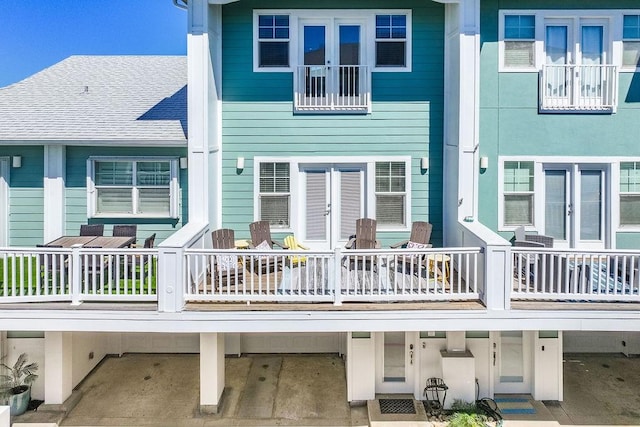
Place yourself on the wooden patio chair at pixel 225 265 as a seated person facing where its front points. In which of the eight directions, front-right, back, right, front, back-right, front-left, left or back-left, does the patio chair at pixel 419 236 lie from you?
front-left

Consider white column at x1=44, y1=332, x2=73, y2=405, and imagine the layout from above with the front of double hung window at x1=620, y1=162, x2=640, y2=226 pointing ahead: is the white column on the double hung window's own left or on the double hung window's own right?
on the double hung window's own right

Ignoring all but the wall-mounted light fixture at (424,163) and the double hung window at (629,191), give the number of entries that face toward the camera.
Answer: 2

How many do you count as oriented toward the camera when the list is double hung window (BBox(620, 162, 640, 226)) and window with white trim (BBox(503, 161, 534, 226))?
2

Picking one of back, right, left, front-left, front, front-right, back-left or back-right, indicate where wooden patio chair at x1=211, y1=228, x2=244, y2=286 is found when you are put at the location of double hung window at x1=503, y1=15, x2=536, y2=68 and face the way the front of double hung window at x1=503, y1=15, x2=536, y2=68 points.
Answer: front-right

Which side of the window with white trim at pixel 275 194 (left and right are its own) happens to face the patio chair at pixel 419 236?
left

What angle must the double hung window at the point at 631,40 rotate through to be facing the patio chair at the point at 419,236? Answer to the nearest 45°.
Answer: approximately 45° to its right

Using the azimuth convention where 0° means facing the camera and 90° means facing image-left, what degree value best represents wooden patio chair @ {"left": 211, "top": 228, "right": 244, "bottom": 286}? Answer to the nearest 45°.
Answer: approximately 315°

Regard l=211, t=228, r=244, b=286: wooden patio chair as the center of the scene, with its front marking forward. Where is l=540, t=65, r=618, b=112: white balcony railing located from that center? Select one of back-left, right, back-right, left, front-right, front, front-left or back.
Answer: front-left

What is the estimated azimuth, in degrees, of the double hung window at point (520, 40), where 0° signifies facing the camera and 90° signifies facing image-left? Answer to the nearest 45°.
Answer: approximately 0°
